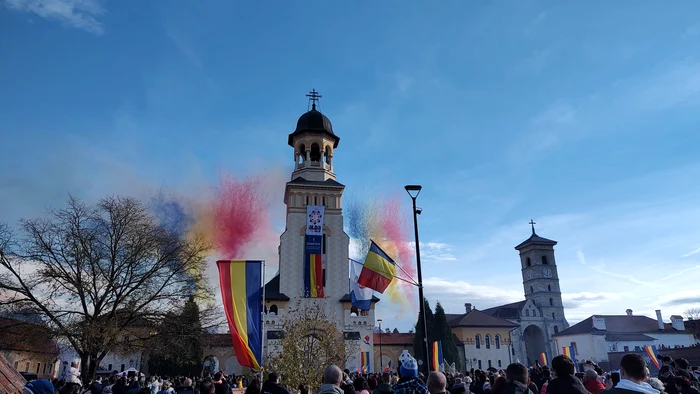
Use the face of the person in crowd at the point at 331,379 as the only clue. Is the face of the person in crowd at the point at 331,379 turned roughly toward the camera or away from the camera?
away from the camera

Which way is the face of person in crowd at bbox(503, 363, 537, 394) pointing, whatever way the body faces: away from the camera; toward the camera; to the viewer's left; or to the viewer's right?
away from the camera

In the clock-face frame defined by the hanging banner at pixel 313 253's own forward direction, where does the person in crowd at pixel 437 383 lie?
The person in crowd is roughly at 12 o'clock from the hanging banner.

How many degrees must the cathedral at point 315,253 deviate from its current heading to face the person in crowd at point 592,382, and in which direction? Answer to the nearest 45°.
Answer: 0° — it already faces them

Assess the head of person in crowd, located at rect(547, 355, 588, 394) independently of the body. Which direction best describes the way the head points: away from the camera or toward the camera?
away from the camera

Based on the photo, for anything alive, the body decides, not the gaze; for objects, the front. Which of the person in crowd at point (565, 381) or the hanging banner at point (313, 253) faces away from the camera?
the person in crowd

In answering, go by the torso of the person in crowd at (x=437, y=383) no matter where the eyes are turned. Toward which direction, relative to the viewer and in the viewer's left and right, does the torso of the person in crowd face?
facing away from the viewer

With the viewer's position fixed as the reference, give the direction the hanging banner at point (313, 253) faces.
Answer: facing the viewer

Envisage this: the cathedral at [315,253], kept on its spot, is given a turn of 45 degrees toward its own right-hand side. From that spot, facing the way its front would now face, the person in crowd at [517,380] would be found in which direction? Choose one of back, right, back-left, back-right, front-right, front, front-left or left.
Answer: front-left

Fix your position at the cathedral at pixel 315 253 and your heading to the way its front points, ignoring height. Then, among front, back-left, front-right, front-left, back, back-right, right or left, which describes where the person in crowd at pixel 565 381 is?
front

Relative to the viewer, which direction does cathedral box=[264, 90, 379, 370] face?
toward the camera

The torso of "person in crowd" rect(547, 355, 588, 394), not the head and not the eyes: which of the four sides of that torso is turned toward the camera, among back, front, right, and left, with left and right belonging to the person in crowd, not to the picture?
back

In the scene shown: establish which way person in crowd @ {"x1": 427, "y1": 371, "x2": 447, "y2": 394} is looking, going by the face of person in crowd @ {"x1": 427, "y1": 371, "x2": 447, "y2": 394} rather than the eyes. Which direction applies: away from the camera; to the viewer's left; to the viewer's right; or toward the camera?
away from the camera

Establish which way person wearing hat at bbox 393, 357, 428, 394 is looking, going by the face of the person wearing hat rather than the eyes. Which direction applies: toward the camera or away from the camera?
away from the camera

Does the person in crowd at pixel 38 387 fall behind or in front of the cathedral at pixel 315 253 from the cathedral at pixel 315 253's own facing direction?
in front
